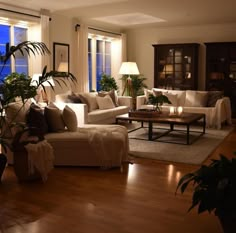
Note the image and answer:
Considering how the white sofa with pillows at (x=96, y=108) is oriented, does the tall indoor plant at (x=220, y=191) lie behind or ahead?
ahead

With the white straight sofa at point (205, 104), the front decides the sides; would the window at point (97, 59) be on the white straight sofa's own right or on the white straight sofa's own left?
on the white straight sofa's own right

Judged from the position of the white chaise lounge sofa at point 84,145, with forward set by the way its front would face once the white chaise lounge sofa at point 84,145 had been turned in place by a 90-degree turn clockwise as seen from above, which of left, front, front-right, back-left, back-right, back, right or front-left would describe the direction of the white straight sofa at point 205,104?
back-left

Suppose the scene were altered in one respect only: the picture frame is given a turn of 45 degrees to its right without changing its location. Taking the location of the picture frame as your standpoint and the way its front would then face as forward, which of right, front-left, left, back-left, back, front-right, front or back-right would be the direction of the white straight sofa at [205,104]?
left

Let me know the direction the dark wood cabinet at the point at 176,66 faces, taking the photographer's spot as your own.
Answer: facing the viewer

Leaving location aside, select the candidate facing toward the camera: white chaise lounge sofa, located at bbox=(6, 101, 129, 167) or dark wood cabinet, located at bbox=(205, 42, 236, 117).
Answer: the dark wood cabinet

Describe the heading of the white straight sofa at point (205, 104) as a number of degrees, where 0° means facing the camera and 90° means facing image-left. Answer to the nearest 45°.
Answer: approximately 45°

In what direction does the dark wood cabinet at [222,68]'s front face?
toward the camera

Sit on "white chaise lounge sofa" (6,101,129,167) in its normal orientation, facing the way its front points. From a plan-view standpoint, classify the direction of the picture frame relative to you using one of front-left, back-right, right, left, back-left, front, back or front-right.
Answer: left

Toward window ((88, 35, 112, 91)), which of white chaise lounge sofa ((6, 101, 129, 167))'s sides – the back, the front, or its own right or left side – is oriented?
left

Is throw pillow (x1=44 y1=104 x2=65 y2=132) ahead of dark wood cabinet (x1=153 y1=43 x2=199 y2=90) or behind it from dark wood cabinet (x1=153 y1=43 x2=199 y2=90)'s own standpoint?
ahead

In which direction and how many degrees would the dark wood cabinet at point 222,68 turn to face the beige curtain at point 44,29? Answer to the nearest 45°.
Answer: approximately 45° to its right

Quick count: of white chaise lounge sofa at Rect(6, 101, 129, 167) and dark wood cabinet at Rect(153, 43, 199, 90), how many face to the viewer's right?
1

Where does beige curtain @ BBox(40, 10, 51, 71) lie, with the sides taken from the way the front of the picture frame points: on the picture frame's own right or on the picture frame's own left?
on the picture frame's own right

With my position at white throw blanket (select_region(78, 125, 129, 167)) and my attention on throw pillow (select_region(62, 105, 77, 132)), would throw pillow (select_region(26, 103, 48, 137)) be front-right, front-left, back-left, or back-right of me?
front-left

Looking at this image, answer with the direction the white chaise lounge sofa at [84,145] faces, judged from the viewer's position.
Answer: facing to the right of the viewer
